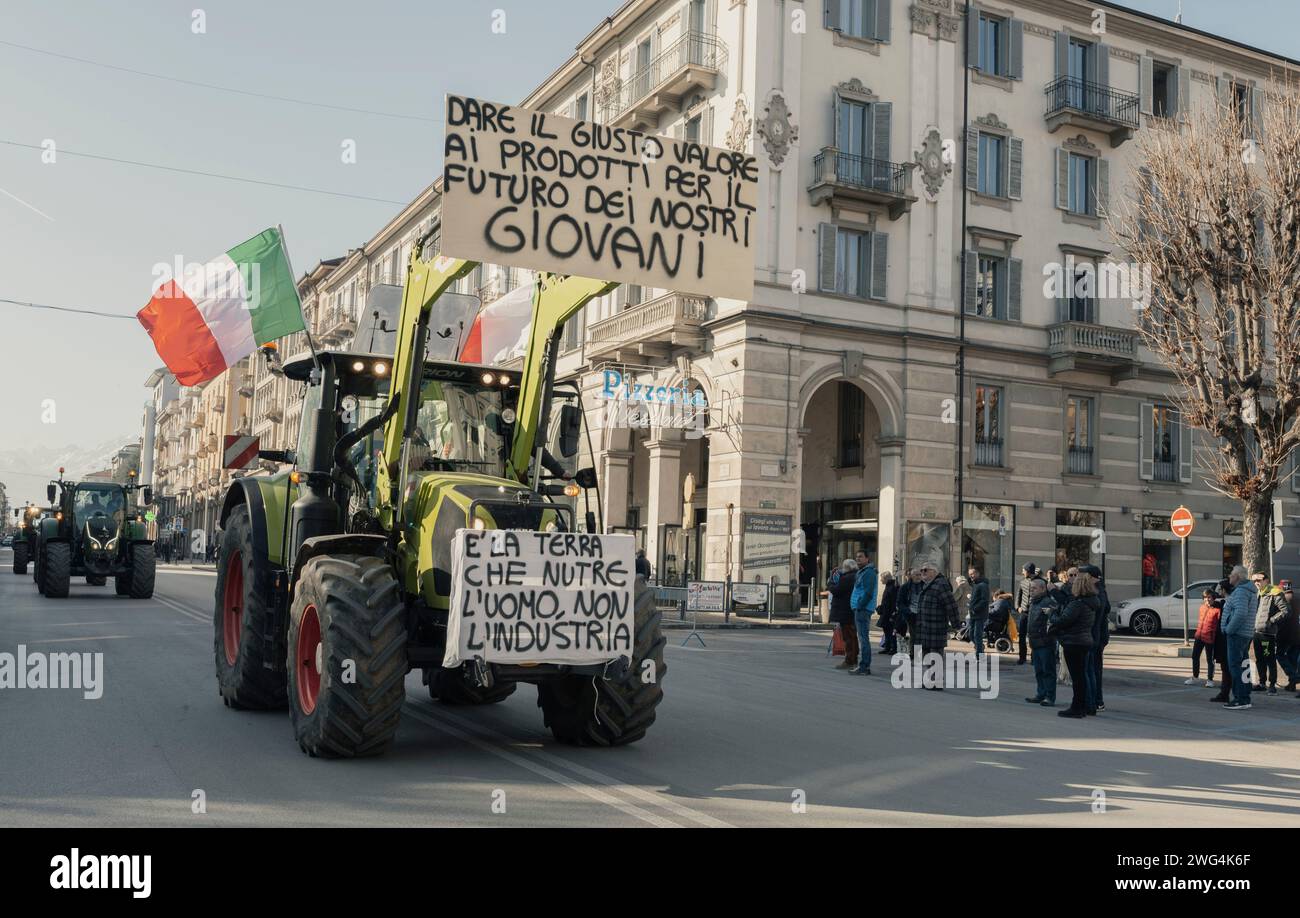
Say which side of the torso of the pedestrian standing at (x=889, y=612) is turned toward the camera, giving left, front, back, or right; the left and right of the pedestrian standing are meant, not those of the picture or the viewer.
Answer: left

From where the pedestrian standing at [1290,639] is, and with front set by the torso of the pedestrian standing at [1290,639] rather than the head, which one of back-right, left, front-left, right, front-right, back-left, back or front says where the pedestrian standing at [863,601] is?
front

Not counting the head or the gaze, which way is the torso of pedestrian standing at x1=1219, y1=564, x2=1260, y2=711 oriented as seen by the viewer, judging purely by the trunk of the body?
to the viewer's left

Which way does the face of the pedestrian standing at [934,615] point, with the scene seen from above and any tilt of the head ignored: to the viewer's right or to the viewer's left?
to the viewer's left

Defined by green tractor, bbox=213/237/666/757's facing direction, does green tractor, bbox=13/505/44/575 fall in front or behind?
behind

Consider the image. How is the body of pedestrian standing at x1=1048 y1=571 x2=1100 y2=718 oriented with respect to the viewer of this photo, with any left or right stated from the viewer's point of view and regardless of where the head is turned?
facing to the left of the viewer

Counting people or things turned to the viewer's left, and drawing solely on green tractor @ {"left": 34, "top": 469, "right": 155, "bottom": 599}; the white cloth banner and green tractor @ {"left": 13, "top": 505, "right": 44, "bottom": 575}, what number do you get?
0

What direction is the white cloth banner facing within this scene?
toward the camera

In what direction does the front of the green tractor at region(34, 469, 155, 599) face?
toward the camera

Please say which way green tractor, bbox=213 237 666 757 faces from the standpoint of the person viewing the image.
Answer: facing the viewer and to the right of the viewer

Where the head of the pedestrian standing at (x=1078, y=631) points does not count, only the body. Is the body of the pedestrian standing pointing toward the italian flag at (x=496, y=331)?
yes

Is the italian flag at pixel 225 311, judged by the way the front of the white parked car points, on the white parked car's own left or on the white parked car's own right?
on the white parked car's own left

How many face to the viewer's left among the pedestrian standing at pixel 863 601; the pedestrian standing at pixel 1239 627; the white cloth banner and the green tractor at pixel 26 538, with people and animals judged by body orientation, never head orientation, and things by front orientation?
2

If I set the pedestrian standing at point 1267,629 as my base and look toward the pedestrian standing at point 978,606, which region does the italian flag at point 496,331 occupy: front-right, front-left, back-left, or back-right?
front-left

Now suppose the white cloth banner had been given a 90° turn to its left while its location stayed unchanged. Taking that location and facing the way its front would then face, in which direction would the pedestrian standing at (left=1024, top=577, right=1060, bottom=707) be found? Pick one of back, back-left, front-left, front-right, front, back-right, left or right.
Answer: front-left

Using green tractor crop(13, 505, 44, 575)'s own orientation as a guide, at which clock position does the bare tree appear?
The bare tree is roughly at 11 o'clock from the green tractor.
